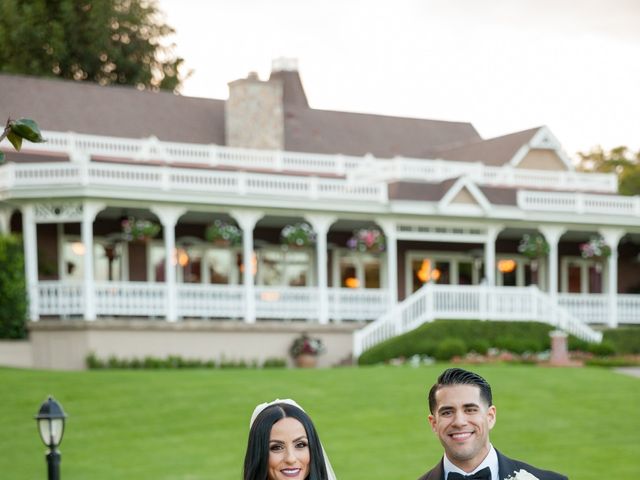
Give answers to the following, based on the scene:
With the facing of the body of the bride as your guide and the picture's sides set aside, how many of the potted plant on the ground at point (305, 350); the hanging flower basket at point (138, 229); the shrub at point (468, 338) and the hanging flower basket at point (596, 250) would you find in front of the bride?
0

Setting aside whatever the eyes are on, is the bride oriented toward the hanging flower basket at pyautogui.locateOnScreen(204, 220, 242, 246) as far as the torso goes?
no

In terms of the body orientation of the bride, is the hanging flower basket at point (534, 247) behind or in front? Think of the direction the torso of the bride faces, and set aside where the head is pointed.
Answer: behind

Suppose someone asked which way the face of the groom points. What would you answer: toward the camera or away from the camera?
toward the camera

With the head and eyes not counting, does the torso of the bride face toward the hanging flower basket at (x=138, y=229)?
no

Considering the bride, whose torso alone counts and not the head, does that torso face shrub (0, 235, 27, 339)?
no

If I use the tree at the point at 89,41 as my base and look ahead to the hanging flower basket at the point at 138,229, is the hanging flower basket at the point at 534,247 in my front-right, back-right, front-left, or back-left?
front-left

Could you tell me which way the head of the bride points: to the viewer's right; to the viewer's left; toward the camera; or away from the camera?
toward the camera

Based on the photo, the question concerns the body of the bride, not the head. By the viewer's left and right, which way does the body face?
facing the viewer

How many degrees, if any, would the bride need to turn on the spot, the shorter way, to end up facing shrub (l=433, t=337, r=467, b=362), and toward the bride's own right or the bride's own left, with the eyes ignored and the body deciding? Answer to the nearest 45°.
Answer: approximately 180°

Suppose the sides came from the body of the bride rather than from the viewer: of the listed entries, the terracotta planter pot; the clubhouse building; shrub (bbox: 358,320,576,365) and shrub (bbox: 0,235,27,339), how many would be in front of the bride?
0

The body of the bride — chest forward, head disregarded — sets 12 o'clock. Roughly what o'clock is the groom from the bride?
The groom is roughly at 9 o'clock from the bride.

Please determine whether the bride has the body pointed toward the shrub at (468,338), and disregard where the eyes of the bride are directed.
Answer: no

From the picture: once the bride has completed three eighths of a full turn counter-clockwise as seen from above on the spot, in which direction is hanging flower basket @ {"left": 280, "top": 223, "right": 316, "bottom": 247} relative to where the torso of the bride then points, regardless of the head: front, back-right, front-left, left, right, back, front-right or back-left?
front-left

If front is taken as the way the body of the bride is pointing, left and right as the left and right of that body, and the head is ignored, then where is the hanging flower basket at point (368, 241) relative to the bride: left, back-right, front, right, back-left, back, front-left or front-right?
back

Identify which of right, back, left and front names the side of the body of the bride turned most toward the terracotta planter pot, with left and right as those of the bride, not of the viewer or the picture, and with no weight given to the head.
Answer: back
